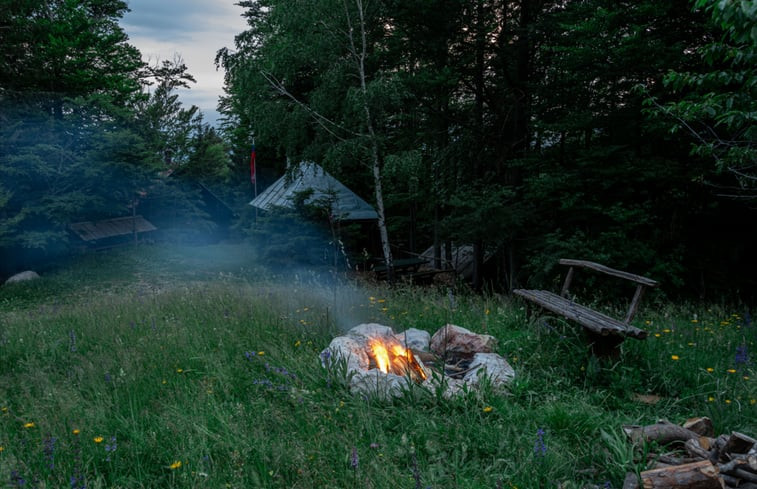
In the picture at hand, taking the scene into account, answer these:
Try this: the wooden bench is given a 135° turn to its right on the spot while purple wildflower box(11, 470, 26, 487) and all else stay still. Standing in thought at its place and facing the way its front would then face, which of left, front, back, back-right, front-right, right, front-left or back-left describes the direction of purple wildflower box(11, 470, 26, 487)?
back-left

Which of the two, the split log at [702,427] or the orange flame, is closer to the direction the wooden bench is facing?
the orange flame

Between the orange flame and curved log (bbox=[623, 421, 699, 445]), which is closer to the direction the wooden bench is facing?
the orange flame

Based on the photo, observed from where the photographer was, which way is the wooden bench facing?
facing the viewer and to the left of the viewer

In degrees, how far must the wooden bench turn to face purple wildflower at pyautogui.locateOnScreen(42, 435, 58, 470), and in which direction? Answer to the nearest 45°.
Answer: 0° — it already faces it

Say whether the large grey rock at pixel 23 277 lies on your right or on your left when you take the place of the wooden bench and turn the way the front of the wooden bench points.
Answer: on your right

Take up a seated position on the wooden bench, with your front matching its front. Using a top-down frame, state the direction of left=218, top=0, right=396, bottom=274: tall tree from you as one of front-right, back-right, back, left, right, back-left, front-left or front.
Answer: right

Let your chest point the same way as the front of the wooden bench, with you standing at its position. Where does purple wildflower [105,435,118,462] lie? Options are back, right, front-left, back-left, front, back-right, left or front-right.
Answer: front

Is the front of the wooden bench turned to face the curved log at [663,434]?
no

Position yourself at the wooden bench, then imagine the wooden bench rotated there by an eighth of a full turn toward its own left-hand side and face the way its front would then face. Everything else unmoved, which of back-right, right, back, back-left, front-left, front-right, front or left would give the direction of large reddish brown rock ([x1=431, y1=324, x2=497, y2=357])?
right

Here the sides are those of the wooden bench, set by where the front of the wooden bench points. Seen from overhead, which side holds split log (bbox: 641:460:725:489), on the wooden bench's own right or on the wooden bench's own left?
on the wooden bench's own left

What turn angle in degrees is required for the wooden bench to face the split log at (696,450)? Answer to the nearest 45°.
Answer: approximately 45° to its left

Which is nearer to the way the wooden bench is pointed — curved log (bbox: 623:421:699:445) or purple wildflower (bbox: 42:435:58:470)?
the purple wildflower

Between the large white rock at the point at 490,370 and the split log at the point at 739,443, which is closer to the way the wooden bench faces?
the large white rock

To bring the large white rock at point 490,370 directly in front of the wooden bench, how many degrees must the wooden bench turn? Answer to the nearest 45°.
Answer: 0° — it already faces it
